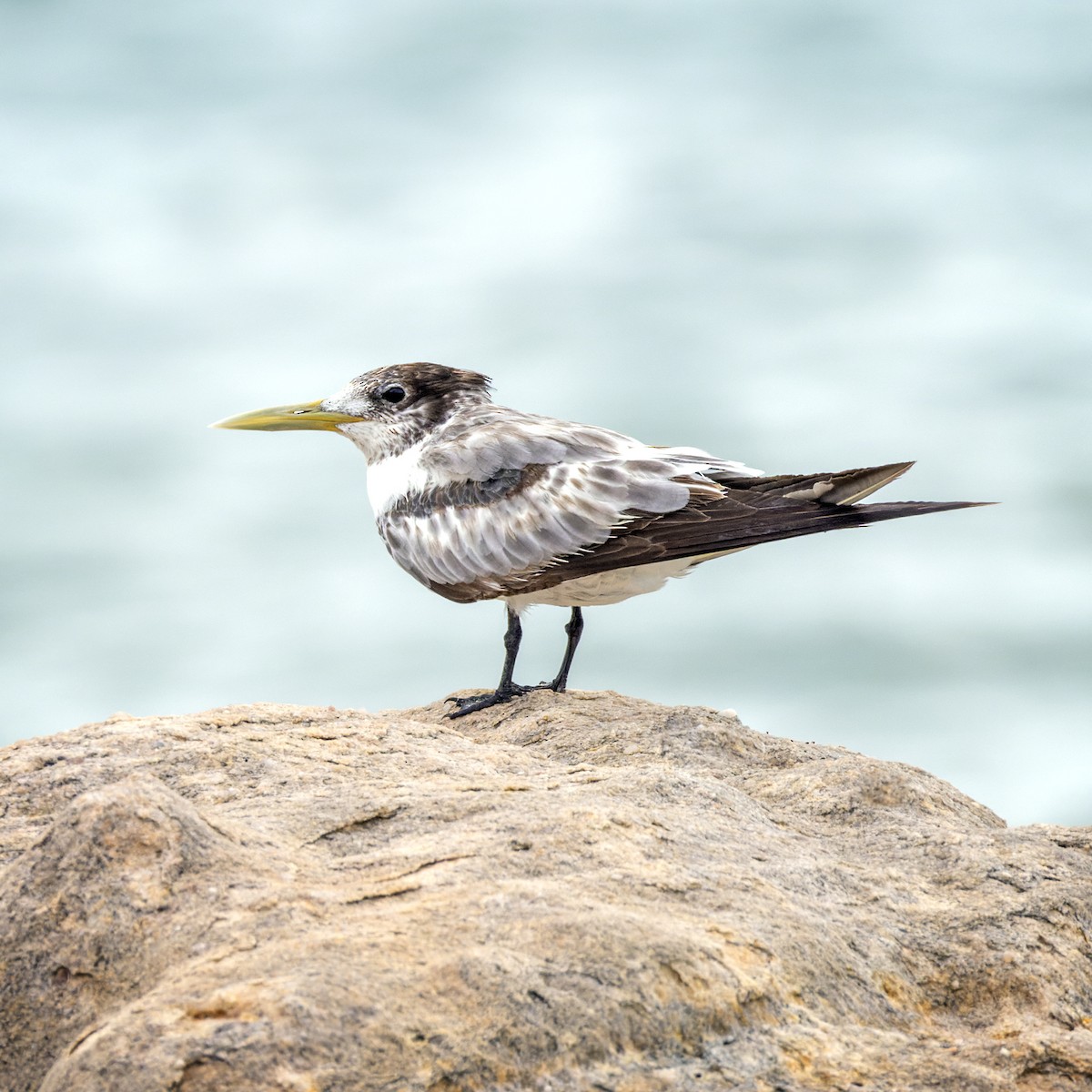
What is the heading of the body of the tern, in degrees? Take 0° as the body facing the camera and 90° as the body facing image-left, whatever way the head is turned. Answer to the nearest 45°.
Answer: approximately 90°
